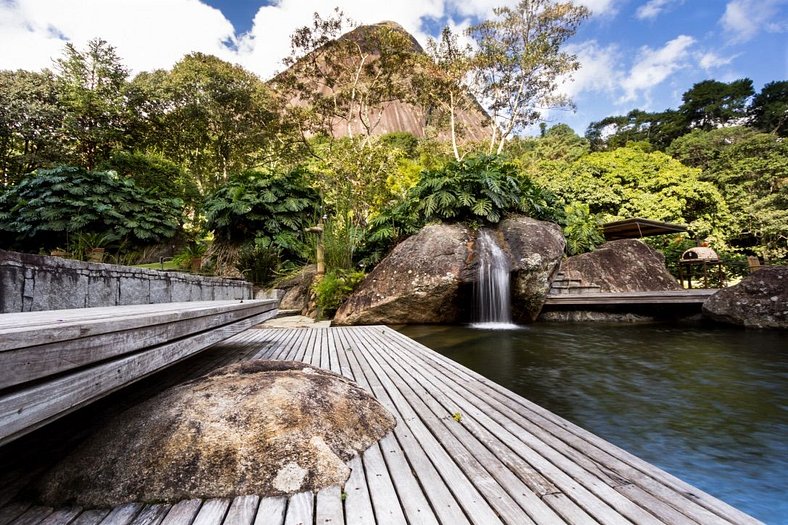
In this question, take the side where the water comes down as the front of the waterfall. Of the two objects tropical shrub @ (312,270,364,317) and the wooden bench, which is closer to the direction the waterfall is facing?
the wooden bench

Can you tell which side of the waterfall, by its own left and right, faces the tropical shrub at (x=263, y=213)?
right

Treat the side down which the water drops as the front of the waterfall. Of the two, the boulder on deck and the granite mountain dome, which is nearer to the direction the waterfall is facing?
the boulder on deck

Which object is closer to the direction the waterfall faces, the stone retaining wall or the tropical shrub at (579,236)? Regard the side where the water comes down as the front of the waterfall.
the stone retaining wall

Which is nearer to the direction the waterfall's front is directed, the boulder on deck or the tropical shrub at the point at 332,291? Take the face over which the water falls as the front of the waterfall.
the boulder on deck

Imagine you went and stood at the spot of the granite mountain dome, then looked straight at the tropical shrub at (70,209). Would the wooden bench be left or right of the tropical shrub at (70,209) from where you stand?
left

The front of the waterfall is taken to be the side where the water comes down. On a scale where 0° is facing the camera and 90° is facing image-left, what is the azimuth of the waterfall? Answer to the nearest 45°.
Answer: approximately 0°

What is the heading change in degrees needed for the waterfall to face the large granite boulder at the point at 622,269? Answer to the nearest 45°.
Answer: approximately 135° to its left

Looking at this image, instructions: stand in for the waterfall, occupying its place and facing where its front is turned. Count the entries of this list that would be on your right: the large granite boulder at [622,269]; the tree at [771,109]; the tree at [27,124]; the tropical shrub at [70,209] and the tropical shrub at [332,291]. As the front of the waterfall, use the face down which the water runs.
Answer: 3

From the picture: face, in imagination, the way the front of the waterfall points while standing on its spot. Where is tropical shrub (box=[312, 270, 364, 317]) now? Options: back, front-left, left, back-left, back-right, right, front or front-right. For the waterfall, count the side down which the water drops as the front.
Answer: right

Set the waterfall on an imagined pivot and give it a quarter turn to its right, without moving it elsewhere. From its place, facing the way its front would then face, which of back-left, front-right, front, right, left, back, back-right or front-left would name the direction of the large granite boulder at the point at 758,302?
back

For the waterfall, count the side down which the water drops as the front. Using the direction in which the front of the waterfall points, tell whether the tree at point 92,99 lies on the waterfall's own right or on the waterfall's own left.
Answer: on the waterfall's own right

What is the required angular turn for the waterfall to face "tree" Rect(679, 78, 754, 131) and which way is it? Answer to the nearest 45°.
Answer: approximately 135° to its left

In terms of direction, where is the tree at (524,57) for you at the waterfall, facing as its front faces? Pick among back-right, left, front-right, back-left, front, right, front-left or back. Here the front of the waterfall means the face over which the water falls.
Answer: back

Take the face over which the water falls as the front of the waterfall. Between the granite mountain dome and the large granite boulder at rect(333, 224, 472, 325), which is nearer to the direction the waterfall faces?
the large granite boulder
